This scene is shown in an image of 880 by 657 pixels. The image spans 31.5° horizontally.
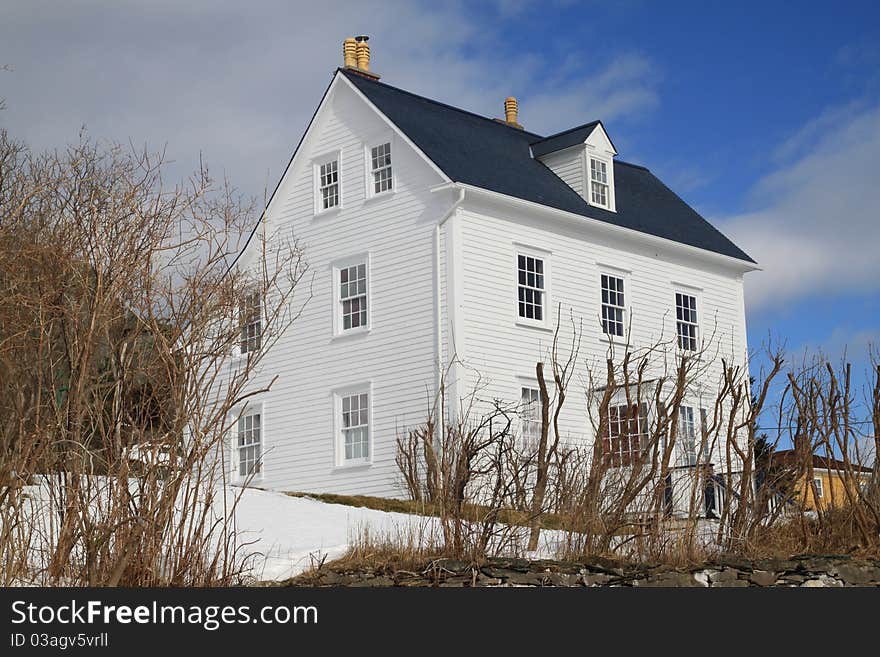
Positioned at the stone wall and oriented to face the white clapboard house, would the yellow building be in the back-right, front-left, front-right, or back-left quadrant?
front-right

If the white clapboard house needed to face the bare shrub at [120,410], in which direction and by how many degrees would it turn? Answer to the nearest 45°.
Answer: approximately 45° to its right

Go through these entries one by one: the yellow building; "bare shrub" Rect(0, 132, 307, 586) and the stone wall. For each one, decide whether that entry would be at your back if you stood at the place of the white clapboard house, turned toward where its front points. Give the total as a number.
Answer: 0

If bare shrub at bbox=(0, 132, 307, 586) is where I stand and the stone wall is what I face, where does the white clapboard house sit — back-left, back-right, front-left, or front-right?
front-left

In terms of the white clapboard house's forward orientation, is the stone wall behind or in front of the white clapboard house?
in front

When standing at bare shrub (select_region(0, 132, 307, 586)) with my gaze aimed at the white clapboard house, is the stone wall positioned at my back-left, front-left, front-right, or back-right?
front-right

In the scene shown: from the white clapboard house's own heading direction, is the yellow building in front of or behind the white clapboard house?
in front

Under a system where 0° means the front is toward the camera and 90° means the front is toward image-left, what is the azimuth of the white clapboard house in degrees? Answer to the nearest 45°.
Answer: approximately 315°
